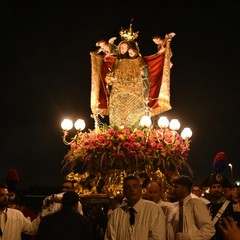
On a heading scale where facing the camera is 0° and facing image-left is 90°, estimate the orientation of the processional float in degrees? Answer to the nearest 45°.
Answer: approximately 0°
